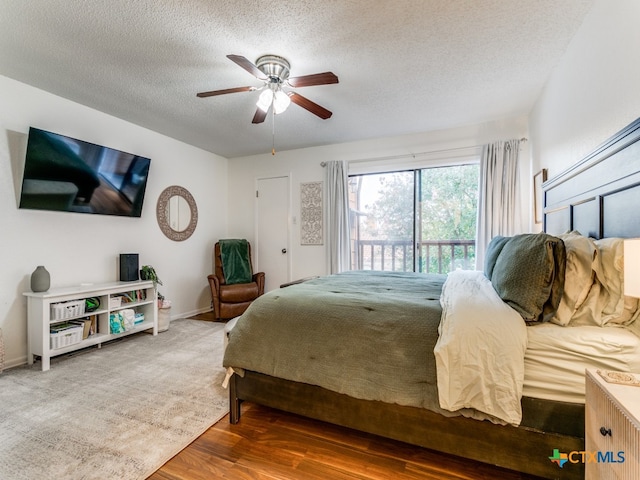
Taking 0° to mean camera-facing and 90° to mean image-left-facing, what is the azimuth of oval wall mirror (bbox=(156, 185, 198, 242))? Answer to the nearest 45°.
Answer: approximately 315°

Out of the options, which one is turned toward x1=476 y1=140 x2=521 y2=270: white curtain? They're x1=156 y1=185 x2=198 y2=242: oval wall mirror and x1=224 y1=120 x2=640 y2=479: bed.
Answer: the oval wall mirror

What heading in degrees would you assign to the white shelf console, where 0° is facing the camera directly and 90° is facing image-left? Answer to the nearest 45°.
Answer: approximately 315°

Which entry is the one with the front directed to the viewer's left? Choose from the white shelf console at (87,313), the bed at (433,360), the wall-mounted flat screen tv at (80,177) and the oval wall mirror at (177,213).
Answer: the bed

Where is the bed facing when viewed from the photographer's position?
facing to the left of the viewer

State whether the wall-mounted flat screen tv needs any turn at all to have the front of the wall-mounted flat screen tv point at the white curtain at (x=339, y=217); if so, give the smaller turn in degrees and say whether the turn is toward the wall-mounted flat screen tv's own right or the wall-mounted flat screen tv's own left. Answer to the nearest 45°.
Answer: approximately 45° to the wall-mounted flat screen tv's own left

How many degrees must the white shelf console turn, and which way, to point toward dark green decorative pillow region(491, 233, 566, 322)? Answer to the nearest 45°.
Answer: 0° — it already faces it

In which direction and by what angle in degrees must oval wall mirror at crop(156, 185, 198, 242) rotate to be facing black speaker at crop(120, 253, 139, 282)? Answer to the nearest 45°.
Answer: approximately 90° to its right

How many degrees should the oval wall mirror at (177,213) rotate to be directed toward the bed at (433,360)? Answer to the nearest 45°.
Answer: approximately 45° to its right
